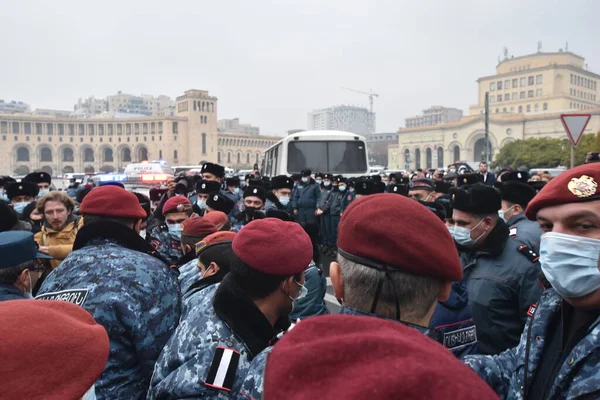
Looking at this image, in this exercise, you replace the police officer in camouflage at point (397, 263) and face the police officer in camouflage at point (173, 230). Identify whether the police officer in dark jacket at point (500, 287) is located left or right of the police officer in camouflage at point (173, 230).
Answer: right

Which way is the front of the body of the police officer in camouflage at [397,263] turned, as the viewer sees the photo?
away from the camera

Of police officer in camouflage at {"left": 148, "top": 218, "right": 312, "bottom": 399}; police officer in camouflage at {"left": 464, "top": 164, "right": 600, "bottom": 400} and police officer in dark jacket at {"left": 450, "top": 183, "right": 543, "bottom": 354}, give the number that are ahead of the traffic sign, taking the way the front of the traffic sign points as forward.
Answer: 3

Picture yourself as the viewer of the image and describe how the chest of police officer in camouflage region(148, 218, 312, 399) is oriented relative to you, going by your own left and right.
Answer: facing away from the viewer and to the right of the viewer

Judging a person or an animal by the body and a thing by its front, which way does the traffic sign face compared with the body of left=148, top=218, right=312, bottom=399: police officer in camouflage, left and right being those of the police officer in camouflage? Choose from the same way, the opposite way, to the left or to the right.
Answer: the opposite way

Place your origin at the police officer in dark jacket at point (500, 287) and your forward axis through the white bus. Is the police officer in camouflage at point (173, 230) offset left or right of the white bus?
left

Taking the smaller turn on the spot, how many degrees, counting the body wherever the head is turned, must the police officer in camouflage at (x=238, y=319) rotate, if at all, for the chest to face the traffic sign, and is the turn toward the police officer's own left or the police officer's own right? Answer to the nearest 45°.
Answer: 0° — they already face it
